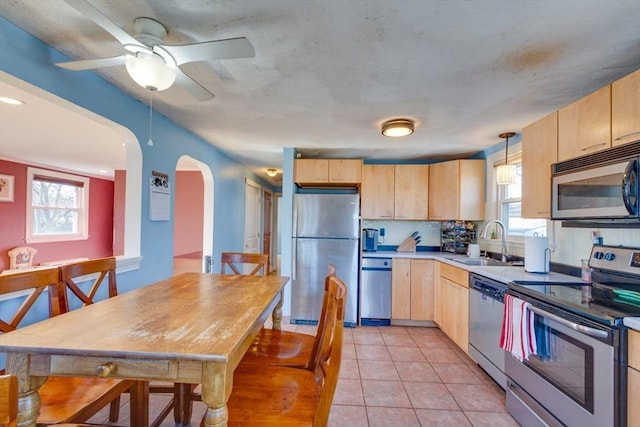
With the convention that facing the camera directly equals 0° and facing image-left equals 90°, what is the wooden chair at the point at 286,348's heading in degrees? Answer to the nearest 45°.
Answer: approximately 90°

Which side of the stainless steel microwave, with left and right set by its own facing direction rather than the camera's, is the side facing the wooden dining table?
front

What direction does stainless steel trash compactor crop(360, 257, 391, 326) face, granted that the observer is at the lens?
facing the viewer

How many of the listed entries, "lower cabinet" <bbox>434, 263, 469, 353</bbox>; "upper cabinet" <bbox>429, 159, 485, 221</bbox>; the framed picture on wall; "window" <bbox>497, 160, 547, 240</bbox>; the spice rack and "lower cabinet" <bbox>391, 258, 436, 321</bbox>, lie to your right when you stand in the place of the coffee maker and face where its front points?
1

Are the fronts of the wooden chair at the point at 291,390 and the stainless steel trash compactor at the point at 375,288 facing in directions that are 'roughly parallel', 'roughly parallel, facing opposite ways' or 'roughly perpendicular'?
roughly perpendicular

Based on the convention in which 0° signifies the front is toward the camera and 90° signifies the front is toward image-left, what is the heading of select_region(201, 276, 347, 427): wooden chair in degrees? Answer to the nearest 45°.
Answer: approximately 90°

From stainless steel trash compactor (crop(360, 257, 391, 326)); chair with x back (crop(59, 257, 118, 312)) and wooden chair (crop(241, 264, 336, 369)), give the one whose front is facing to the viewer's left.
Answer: the wooden chair

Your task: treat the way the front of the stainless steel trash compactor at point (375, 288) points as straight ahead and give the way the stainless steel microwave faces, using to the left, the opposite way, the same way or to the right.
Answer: to the right

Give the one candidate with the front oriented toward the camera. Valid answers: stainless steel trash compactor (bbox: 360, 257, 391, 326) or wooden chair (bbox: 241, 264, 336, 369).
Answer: the stainless steel trash compactor

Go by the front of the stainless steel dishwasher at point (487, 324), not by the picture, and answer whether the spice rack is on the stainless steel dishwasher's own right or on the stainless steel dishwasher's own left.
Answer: on the stainless steel dishwasher's own right

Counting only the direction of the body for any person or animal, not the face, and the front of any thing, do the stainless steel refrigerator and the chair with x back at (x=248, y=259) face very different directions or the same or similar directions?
same or similar directions

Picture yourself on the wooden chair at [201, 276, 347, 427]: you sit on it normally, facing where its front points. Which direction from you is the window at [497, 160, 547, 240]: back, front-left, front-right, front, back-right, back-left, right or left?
back-right

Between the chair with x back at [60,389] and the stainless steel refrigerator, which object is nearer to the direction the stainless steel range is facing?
the chair with x back

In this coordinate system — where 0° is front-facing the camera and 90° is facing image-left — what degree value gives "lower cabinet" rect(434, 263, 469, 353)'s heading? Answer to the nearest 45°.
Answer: approximately 45°

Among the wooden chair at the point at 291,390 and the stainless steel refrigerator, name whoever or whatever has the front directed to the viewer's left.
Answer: the wooden chair

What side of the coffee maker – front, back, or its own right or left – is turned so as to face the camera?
front

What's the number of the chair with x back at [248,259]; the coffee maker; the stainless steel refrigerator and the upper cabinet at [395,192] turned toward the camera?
4

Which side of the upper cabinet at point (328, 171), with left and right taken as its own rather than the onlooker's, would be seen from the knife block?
left

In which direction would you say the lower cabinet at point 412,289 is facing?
toward the camera

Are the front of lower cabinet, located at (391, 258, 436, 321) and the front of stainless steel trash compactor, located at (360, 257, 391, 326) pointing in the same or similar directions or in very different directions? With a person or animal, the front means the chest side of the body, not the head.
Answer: same or similar directions
